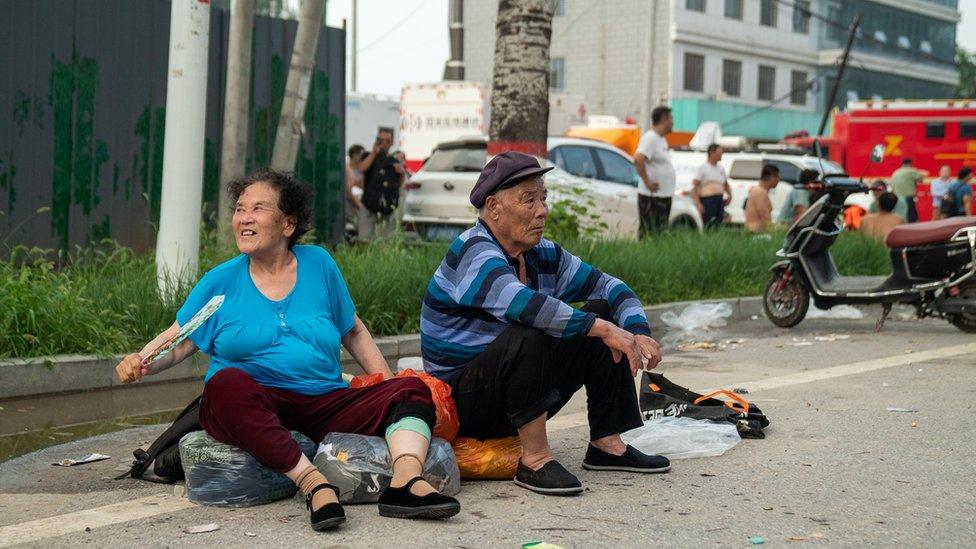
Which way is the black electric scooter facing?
to the viewer's left

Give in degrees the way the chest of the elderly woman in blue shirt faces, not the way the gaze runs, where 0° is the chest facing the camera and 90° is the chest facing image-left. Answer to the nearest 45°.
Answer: approximately 0°

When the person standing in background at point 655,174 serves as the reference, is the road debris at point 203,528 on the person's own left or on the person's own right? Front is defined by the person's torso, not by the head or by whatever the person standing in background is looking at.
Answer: on the person's own right

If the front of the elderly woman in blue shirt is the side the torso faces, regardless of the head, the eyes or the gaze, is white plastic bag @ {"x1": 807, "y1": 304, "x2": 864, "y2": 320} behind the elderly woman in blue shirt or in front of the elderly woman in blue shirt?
behind

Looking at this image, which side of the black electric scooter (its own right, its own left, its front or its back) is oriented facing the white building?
right

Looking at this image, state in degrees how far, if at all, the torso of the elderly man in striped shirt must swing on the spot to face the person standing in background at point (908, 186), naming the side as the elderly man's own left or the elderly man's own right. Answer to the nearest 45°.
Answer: approximately 135° to the elderly man's own left

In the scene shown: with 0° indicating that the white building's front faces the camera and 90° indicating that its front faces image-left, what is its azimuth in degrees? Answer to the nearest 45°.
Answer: approximately 315°

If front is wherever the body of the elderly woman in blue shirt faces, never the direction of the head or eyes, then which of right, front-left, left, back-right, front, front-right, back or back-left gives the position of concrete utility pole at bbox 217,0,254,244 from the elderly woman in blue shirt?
back

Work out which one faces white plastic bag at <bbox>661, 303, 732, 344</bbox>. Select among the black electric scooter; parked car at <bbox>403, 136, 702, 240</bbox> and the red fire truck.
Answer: the black electric scooter
